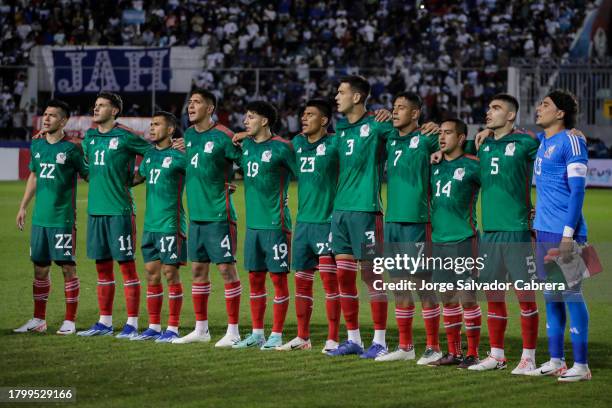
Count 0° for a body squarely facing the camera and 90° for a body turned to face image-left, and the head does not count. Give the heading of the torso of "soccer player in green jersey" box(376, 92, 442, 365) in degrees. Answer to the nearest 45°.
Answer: approximately 45°

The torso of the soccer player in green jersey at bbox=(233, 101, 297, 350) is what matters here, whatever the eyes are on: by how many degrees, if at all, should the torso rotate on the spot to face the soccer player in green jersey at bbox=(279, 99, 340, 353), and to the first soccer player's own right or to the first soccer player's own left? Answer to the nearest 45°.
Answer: approximately 135° to the first soccer player's own left

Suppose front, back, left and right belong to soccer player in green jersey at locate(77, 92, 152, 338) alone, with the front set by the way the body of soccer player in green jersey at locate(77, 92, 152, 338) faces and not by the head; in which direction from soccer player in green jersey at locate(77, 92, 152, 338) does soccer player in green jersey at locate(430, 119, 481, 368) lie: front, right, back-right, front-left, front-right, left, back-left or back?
left

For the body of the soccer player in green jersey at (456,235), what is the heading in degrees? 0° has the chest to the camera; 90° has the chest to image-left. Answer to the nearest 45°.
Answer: approximately 45°

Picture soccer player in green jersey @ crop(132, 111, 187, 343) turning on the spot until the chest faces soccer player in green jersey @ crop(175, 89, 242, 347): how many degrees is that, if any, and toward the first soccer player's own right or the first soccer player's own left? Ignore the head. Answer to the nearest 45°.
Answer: approximately 90° to the first soccer player's own left

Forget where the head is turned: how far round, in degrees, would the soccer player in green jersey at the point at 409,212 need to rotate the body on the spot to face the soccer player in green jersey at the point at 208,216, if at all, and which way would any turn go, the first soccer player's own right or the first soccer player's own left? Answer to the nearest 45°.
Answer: approximately 45° to the first soccer player's own right

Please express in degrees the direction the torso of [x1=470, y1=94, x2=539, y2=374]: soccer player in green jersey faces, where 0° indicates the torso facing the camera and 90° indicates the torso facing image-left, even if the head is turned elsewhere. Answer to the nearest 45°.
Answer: approximately 45°

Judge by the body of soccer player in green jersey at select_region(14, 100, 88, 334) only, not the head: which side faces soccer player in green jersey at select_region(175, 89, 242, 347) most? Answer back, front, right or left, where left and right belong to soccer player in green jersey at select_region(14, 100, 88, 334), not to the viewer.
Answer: left

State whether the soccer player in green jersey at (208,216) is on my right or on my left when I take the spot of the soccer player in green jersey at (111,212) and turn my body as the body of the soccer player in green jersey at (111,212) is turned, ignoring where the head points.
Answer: on my left

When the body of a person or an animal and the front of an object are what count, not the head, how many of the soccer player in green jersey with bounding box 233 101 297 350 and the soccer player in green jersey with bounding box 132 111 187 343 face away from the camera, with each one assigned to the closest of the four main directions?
0

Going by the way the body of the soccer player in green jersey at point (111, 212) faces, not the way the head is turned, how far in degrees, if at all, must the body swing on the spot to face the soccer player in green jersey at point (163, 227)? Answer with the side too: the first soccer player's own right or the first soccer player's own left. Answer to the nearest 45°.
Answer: approximately 90° to the first soccer player's own left
